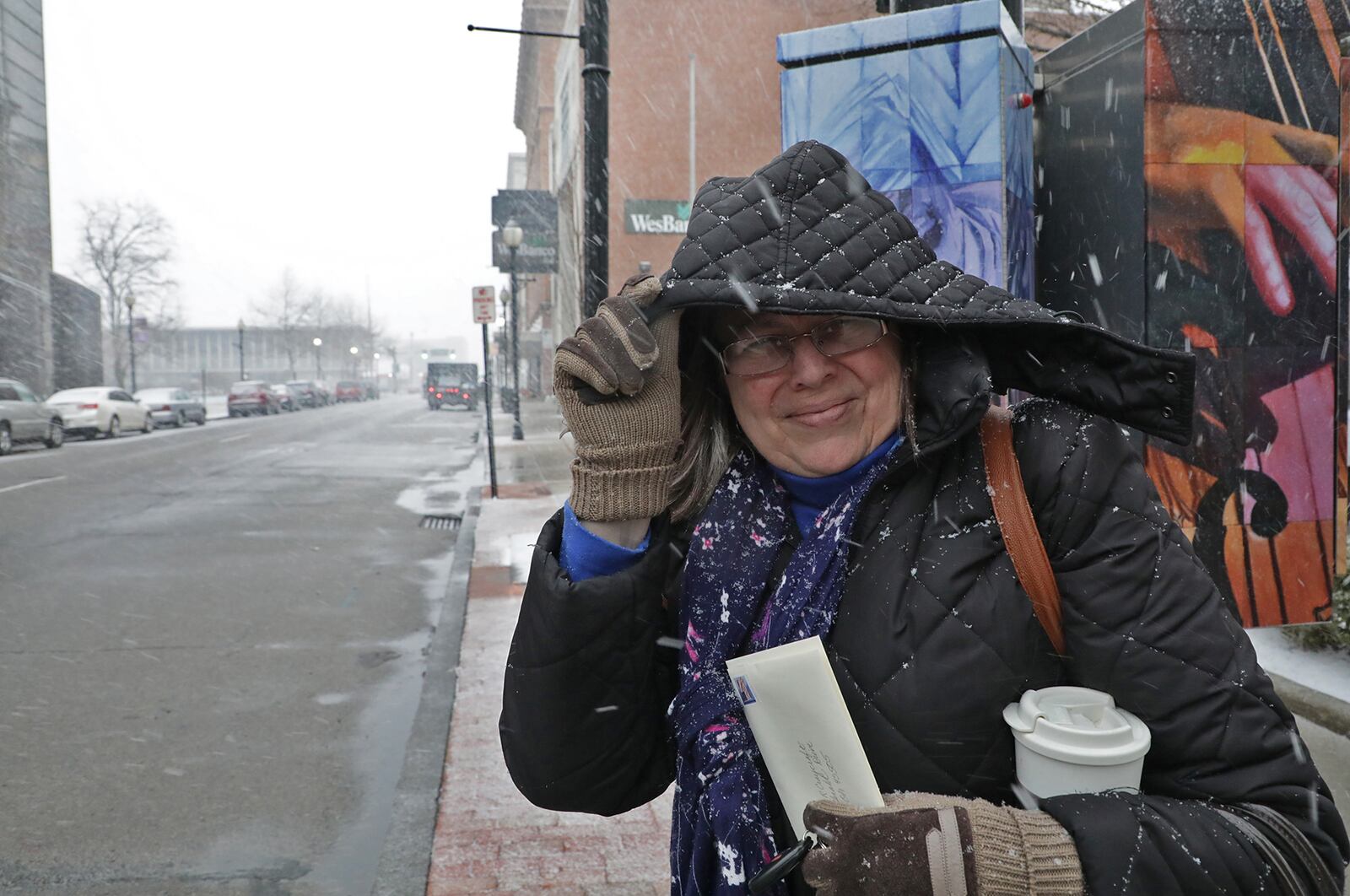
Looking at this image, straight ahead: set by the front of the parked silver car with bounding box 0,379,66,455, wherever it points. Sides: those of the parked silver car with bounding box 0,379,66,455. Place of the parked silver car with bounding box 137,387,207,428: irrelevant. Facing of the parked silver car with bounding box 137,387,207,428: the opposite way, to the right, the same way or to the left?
the same way

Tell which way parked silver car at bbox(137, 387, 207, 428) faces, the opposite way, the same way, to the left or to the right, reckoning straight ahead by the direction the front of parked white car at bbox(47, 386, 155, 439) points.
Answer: the same way

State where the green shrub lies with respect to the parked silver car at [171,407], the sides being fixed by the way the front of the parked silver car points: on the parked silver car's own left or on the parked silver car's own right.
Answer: on the parked silver car's own right

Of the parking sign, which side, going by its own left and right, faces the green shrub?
front

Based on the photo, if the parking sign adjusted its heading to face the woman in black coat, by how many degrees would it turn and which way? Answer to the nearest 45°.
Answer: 0° — it already faces them

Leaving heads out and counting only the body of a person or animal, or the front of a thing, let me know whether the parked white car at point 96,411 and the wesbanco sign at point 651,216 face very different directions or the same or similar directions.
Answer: very different directions

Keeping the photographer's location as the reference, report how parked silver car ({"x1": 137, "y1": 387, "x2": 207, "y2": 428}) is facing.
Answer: facing away from the viewer and to the right of the viewer

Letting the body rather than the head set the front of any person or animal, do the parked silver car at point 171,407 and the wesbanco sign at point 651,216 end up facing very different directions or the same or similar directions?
very different directions

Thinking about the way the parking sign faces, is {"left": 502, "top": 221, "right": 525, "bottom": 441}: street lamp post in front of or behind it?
behind

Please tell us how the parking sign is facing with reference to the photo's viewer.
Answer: facing the viewer

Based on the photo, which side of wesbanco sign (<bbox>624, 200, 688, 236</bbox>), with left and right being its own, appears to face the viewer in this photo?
front

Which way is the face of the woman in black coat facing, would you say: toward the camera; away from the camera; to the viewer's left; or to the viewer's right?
toward the camera
